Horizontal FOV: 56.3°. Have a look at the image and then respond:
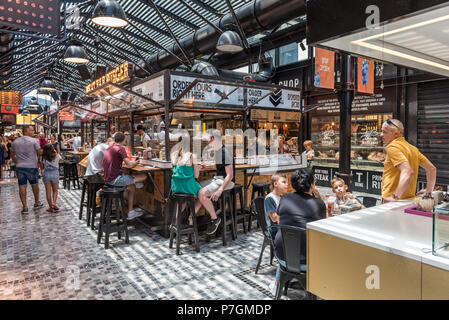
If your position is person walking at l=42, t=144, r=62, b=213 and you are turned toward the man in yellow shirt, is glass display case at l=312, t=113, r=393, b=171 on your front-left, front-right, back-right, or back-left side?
front-left

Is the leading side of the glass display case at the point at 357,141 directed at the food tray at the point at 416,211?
yes

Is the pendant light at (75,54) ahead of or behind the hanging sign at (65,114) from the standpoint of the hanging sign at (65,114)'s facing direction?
ahead

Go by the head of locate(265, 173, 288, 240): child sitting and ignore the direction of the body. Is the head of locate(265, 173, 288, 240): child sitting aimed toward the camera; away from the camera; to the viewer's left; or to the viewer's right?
to the viewer's right

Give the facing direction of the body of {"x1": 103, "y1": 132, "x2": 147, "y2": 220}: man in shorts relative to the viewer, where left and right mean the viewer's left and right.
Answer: facing away from the viewer and to the right of the viewer

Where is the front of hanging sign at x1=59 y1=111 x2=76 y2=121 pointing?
toward the camera

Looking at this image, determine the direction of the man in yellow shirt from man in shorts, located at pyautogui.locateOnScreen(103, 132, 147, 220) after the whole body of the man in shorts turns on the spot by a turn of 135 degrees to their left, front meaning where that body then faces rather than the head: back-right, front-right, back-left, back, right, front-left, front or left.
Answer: back-left

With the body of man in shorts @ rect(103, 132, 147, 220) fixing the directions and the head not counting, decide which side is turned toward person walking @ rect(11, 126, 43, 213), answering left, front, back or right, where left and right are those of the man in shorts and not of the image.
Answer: left

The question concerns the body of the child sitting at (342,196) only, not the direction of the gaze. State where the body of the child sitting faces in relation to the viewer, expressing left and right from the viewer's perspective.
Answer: facing the viewer and to the left of the viewer

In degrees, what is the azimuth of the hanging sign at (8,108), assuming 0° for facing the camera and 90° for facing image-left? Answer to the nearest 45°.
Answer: approximately 0°

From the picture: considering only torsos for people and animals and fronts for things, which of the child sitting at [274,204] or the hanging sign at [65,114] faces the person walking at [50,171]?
the hanging sign

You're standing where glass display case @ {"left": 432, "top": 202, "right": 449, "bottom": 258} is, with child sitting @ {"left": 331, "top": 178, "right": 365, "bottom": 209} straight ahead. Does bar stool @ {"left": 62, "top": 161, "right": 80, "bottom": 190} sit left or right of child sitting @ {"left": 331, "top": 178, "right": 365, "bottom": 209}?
left
